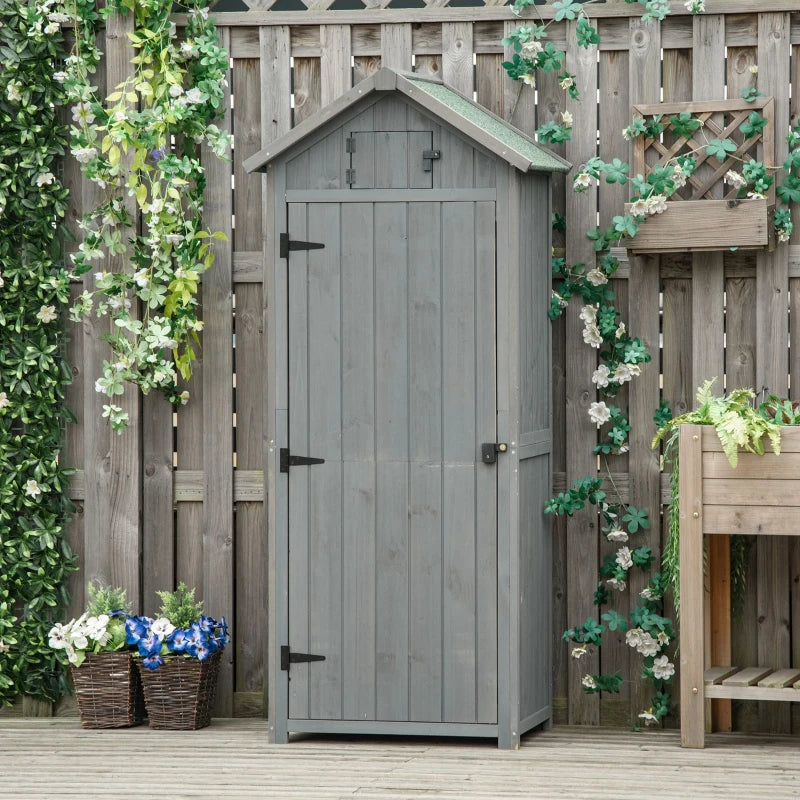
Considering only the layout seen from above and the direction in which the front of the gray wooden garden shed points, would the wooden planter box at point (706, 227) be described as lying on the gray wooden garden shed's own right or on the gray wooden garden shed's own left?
on the gray wooden garden shed's own left

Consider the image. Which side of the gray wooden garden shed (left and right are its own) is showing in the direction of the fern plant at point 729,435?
left

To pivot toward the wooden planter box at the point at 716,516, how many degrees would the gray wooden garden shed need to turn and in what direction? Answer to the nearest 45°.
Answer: approximately 90° to its left

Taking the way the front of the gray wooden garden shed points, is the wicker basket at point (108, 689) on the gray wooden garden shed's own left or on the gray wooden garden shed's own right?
on the gray wooden garden shed's own right

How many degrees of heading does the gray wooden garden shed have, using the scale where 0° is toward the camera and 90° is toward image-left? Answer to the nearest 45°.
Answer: approximately 0°

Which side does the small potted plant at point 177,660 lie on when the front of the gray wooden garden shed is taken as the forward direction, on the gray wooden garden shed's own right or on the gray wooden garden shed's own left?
on the gray wooden garden shed's own right

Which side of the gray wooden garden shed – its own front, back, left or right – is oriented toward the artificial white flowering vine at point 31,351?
right
